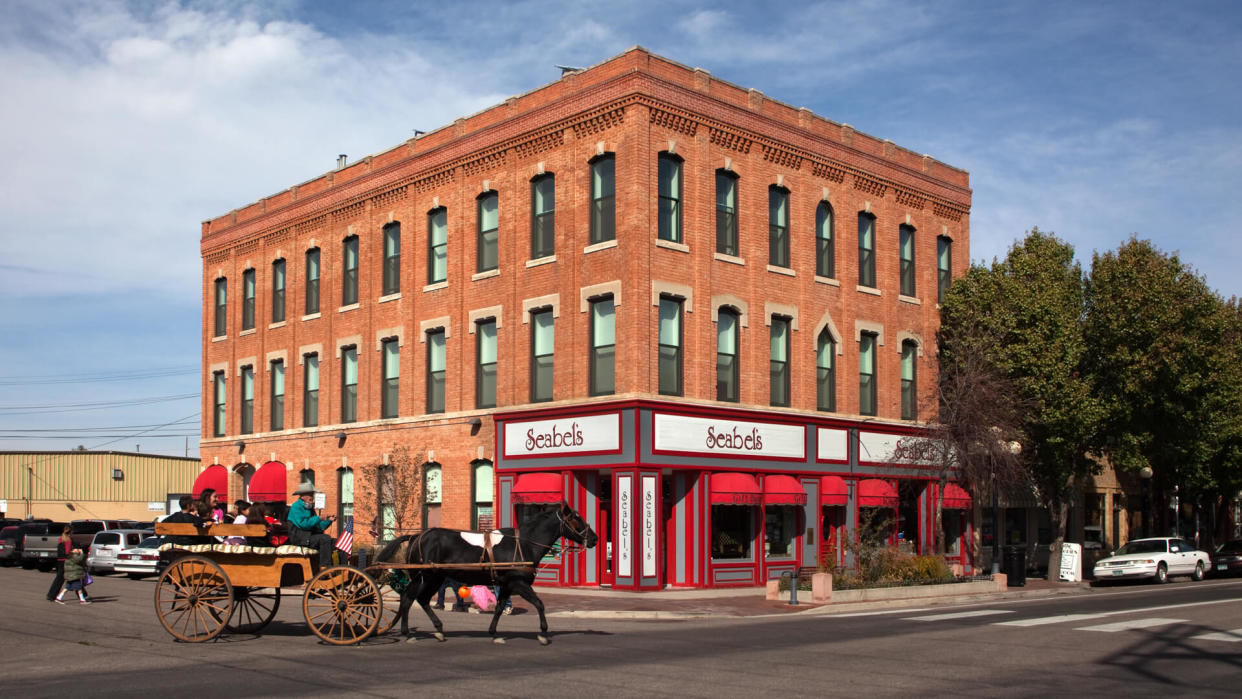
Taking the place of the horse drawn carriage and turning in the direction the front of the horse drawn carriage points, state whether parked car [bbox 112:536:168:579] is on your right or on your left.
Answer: on your left

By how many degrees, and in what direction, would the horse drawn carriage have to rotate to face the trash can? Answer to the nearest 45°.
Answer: approximately 45° to its left

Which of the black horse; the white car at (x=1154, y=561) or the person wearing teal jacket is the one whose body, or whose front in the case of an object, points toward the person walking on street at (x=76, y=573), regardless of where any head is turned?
the white car

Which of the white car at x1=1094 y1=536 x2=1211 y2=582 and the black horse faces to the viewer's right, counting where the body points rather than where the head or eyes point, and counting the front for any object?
the black horse

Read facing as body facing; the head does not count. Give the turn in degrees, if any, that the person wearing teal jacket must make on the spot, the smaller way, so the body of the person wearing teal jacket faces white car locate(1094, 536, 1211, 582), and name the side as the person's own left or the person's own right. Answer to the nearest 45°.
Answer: approximately 45° to the person's own left

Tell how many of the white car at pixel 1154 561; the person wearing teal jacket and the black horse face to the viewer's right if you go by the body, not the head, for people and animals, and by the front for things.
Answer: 2

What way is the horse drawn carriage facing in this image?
to the viewer's right

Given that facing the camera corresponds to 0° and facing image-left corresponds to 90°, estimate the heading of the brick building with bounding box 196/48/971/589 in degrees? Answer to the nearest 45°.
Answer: approximately 315°

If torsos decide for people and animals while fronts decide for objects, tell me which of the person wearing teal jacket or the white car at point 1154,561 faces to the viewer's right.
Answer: the person wearing teal jacket

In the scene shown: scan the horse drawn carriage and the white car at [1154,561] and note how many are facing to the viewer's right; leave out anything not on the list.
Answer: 1

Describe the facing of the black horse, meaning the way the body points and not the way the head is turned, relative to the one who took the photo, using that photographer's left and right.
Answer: facing to the right of the viewer
